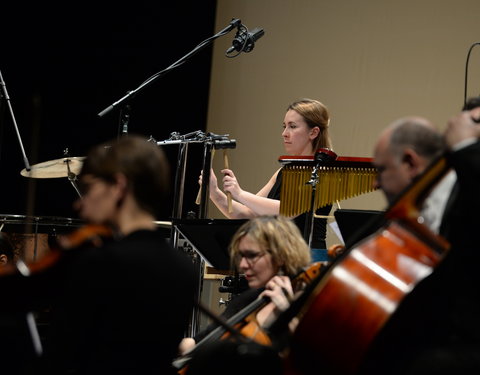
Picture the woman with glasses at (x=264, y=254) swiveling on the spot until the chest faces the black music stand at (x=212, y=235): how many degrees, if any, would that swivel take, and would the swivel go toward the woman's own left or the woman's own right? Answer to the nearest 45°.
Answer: approximately 90° to the woman's own right

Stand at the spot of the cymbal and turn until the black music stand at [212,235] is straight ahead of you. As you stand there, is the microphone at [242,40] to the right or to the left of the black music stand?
left

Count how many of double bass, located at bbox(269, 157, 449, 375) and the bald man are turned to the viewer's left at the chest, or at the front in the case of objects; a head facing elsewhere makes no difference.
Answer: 2

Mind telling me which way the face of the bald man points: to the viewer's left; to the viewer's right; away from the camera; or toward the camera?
to the viewer's left

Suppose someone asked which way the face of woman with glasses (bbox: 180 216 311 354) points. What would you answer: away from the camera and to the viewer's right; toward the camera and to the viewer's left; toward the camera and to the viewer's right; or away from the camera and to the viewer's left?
toward the camera and to the viewer's left

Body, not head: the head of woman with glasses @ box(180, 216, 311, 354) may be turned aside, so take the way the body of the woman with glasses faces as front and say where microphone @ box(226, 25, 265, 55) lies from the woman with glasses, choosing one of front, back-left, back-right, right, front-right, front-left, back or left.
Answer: back-right

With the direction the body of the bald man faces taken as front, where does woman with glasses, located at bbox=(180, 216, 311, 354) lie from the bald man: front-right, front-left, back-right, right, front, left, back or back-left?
front-right

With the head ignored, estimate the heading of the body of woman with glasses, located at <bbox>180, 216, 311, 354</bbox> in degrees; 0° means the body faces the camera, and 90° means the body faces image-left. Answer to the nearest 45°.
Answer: approximately 45°

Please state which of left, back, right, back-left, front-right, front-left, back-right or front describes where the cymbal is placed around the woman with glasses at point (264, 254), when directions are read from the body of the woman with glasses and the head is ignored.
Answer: right

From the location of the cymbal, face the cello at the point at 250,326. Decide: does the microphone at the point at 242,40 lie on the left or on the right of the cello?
left

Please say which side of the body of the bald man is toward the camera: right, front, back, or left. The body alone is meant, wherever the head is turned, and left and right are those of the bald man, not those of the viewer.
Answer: left

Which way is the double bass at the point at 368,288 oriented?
to the viewer's left
